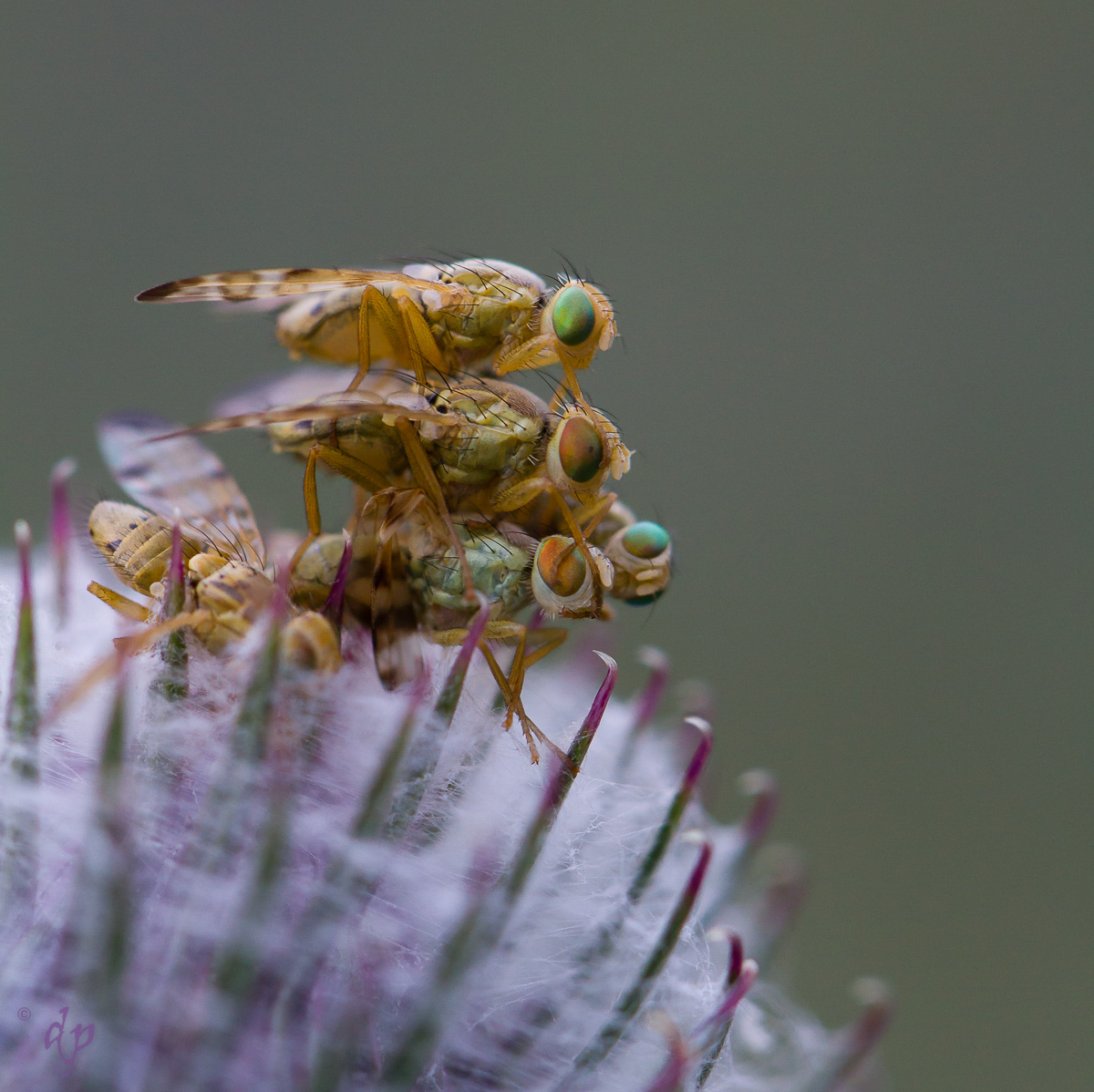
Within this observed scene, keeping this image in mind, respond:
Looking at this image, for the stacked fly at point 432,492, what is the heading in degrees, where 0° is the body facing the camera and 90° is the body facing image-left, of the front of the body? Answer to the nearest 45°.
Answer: approximately 270°
